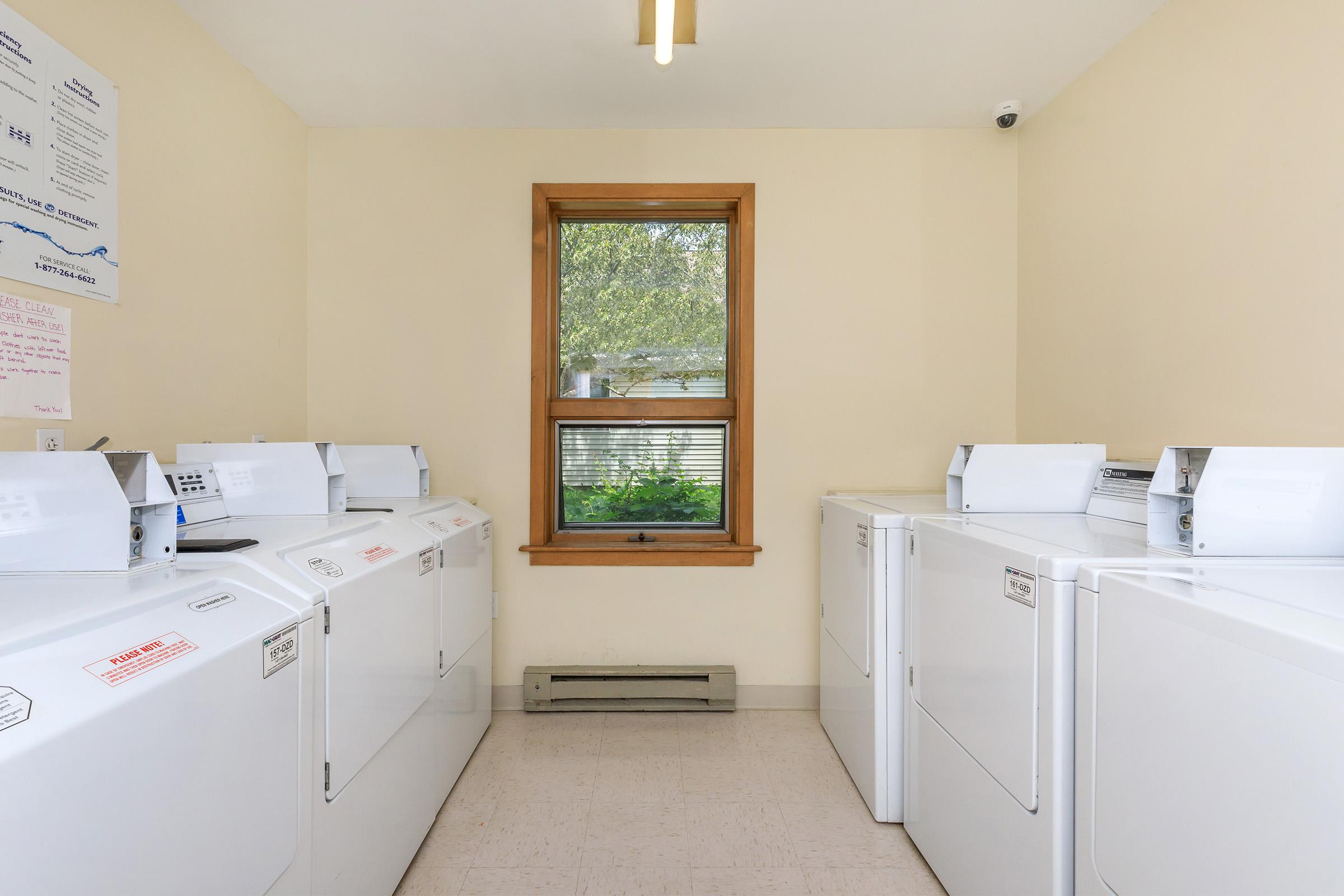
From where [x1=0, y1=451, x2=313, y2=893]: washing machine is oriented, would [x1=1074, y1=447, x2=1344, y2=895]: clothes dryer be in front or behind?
in front

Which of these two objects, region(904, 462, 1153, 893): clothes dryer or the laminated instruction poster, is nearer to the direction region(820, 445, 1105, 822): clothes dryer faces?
the laminated instruction poster

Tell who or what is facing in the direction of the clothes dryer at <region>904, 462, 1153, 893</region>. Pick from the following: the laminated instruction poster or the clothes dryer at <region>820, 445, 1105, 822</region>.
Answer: the laminated instruction poster

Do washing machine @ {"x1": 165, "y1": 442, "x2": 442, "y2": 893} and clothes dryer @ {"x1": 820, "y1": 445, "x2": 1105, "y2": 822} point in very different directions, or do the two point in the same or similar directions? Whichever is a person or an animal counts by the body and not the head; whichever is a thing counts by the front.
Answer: very different directions

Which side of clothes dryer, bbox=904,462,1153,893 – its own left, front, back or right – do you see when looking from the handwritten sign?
front

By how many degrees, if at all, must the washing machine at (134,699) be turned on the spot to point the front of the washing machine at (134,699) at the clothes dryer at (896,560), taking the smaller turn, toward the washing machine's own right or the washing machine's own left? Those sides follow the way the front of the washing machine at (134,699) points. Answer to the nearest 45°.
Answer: approximately 45° to the washing machine's own left

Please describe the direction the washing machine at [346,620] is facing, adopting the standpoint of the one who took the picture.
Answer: facing the viewer and to the right of the viewer

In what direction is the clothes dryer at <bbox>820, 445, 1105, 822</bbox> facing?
to the viewer's left

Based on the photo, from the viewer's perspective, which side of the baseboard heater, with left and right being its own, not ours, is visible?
front

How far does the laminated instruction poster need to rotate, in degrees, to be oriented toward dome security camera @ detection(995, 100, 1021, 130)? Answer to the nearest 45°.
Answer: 0° — it already faces it

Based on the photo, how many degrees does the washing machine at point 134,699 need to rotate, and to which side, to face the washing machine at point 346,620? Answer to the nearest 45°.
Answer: approximately 90° to its left

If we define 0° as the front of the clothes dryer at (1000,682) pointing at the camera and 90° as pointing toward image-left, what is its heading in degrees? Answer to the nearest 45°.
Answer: approximately 45°
